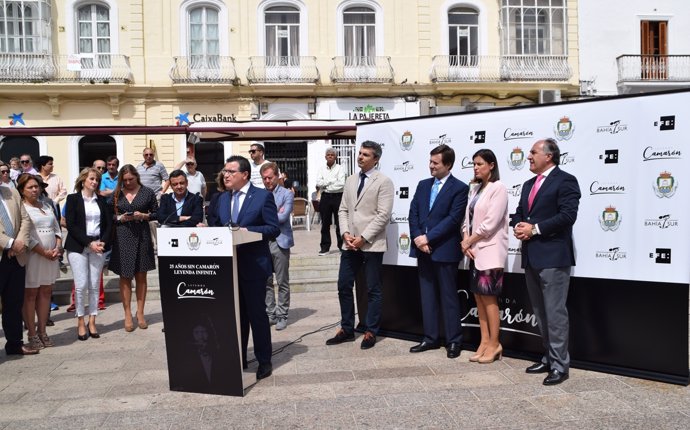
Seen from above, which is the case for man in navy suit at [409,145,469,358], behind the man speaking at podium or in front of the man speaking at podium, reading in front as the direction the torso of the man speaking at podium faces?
behind

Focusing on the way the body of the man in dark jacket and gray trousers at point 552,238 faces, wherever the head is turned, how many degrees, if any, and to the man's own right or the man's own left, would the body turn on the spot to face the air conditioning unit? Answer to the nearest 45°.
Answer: approximately 135° to the man's own right

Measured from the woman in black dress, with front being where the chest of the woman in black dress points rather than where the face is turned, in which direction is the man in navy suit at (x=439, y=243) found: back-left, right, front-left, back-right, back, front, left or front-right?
front-left

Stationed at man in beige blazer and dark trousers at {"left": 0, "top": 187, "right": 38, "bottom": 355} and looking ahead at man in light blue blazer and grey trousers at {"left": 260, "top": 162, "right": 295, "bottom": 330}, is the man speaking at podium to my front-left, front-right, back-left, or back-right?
front-right

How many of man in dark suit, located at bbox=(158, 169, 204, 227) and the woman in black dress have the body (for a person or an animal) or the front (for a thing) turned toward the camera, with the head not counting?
2

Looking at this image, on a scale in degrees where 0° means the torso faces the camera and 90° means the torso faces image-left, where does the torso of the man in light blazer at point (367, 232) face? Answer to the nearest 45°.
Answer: approximately 45°

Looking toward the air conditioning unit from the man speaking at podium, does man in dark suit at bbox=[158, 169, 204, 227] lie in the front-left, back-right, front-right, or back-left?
front-left

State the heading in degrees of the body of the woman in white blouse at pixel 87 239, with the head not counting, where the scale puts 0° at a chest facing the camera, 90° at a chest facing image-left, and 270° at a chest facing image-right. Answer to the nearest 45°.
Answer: approximately 315°

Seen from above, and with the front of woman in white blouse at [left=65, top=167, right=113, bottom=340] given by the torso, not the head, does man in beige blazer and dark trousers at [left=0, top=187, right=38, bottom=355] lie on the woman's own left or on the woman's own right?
on the woman's own right

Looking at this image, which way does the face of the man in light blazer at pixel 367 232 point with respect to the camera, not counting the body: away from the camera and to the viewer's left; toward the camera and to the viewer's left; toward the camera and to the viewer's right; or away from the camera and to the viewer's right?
toward the camera and to the viewer's left

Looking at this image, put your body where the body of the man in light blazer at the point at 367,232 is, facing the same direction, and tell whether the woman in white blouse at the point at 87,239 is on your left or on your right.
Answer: on your right
